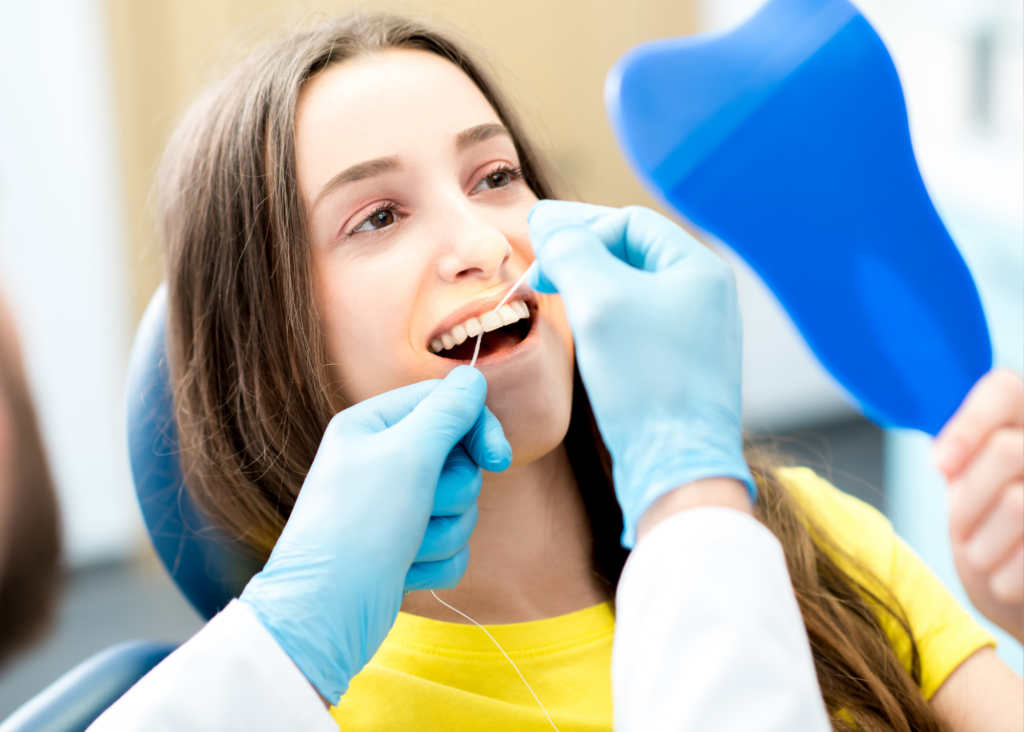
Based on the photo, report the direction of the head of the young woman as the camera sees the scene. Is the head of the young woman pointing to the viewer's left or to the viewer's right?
to the viewer's right

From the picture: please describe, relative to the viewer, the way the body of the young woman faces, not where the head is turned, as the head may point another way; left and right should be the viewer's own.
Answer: facing the viewer and to the right of the viewer
